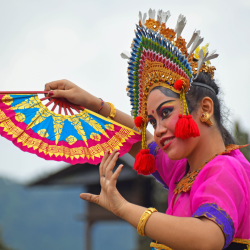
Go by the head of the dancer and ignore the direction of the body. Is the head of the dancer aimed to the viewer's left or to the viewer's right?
to the viewer's left
